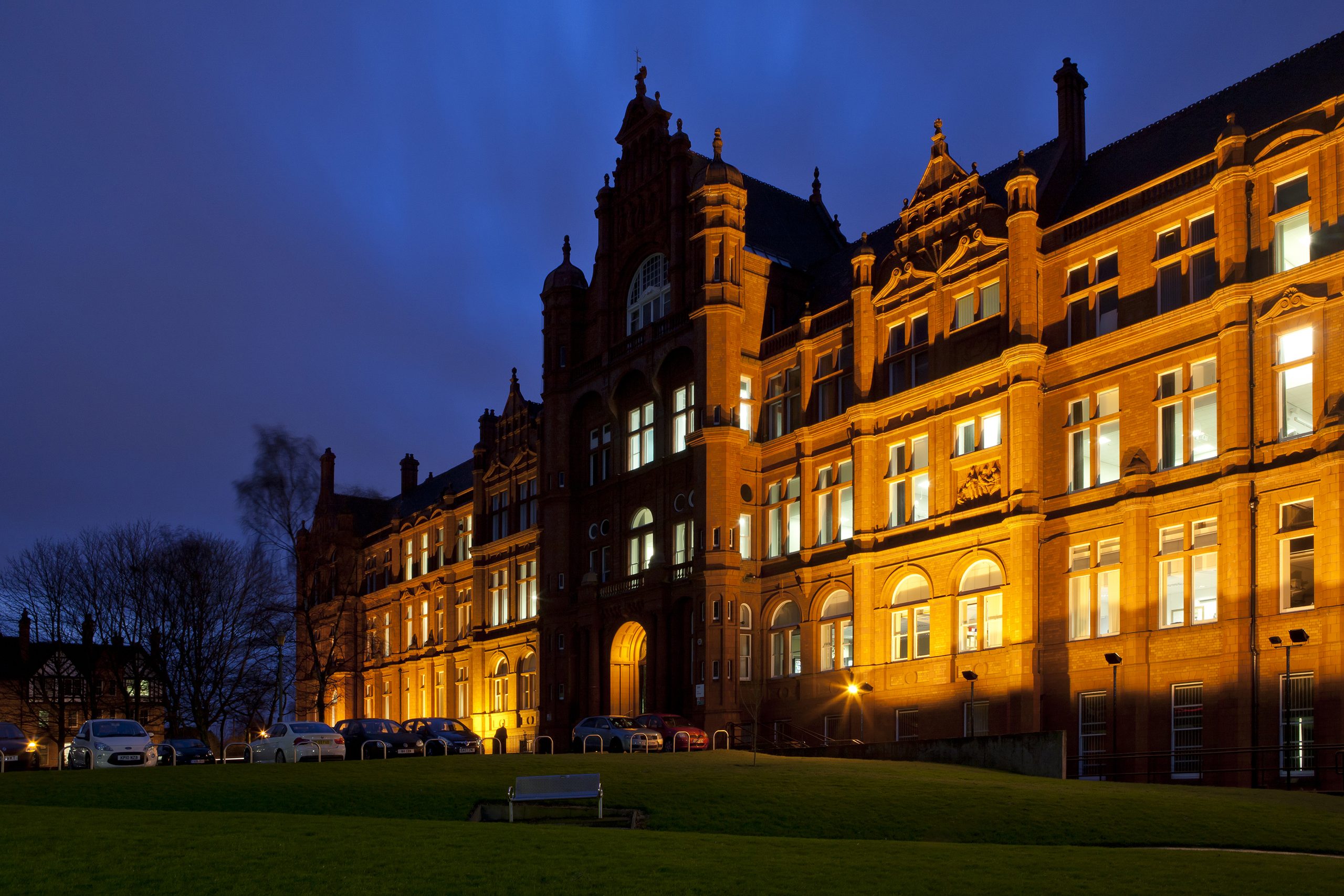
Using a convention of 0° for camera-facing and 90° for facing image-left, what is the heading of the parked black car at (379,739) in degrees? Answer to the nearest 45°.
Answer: approximately 315°

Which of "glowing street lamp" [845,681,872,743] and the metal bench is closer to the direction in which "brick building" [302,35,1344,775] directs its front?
the metal bench
